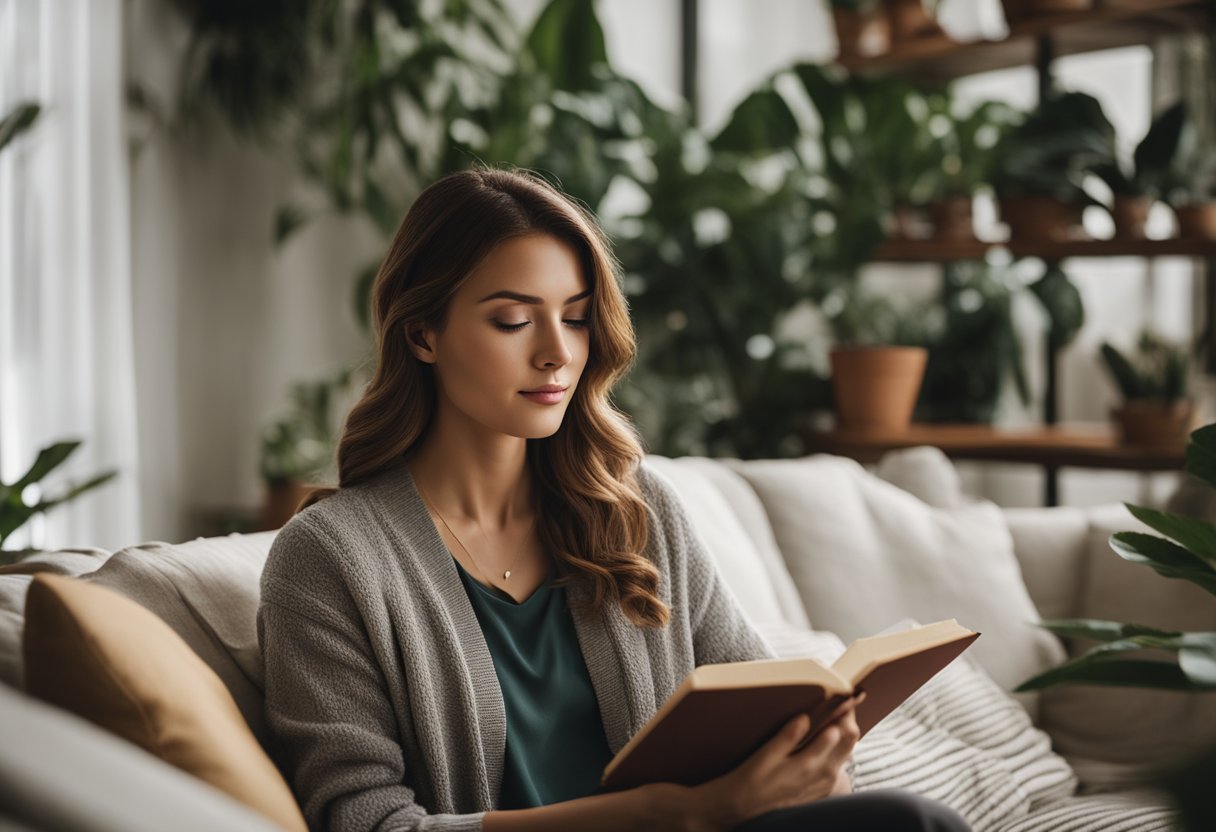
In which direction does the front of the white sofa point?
toward the camera

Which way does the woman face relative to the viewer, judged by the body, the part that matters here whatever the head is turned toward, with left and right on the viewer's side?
facing the viewer and to the right of the viewer

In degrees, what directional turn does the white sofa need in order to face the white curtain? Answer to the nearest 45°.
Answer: approximately 135° to its right

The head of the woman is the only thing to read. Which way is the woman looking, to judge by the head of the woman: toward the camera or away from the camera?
toward the camera

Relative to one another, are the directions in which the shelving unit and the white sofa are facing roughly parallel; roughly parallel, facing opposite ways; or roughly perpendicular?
roughly parallel

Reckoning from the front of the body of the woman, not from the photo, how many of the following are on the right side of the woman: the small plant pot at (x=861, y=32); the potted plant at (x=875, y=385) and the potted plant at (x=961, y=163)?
0

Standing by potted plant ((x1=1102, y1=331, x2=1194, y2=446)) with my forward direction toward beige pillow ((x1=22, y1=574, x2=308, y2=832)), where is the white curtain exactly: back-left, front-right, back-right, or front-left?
front-right

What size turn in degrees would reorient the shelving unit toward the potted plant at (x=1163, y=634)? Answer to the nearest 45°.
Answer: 0° — it already faces it

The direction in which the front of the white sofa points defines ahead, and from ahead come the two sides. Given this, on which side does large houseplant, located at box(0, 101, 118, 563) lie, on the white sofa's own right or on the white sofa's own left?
on the white sofa's own right

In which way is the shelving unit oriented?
toward the camera

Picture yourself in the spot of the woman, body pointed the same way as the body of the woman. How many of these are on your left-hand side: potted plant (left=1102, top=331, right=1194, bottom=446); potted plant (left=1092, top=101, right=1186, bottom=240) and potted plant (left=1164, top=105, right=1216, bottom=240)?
3

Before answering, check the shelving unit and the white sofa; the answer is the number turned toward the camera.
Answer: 2

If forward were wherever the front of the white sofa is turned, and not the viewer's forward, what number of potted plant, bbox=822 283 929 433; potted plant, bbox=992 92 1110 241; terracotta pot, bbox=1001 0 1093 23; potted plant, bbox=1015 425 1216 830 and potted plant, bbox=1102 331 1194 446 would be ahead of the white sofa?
1

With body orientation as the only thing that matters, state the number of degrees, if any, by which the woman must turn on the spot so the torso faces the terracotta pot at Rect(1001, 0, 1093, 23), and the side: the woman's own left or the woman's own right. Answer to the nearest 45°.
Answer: approximately 90° to the woman's own left
